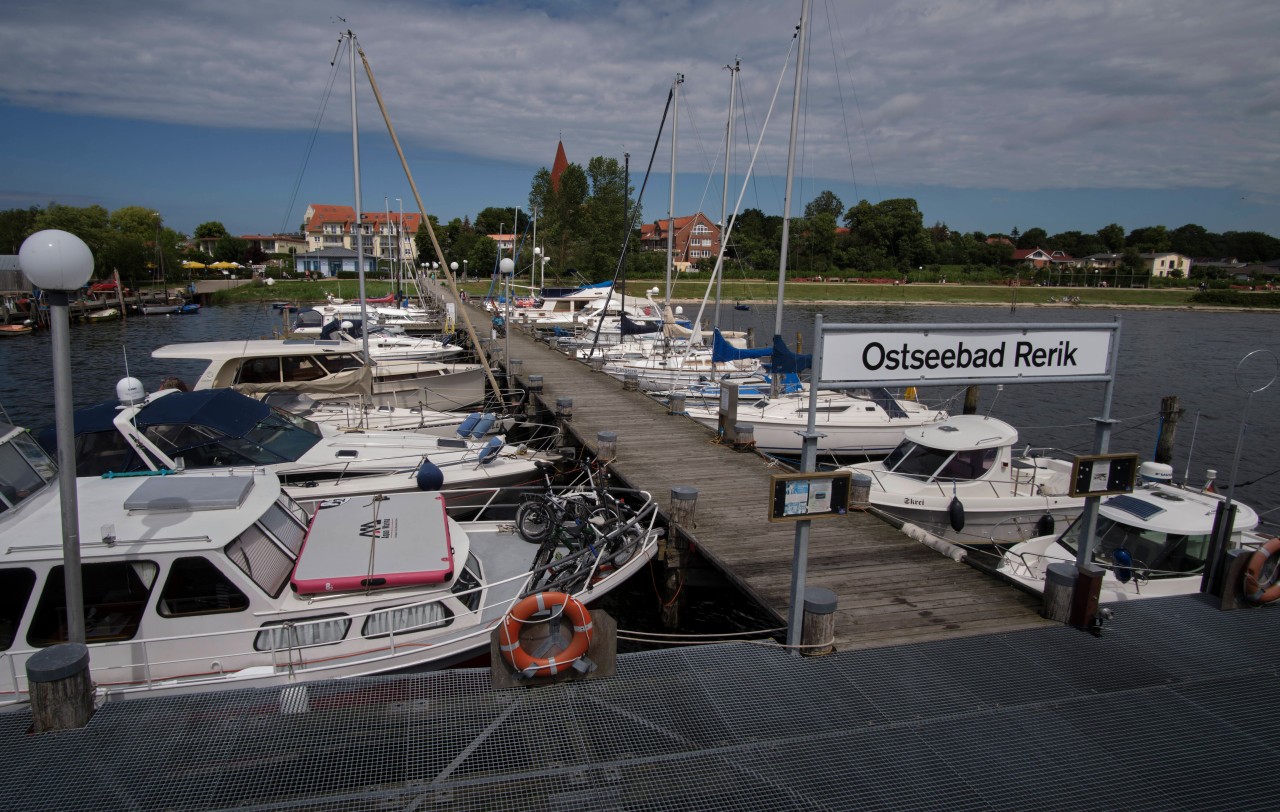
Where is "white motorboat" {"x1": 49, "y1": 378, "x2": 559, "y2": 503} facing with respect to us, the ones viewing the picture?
facing to the right of the viewer

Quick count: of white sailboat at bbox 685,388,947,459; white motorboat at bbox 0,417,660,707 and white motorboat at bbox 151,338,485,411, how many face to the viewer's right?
2

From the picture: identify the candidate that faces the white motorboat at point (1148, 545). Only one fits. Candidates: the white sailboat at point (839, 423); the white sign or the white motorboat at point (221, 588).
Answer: the white motorboat at point (221, 588)

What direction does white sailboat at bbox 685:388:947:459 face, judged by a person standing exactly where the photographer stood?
facing to the left of the viewer

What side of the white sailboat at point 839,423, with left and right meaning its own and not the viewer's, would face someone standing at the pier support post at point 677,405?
front

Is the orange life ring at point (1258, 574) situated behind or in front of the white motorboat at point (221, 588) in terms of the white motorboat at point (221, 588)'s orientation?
in front

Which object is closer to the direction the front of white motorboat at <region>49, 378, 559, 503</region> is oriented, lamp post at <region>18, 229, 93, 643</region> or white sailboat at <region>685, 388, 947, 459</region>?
the white sailboat

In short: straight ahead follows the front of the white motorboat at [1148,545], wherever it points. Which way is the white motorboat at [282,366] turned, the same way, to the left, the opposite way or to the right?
the opposite way

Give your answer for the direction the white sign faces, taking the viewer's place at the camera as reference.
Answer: facing the viewer

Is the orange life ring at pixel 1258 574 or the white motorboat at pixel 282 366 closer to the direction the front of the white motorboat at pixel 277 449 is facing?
the orange life ring

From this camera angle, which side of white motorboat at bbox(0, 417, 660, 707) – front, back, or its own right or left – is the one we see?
right

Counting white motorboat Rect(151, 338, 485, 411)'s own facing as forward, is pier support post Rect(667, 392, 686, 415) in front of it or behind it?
in front

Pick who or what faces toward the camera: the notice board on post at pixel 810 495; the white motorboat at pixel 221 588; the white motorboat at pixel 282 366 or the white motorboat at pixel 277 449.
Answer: the notice board on post

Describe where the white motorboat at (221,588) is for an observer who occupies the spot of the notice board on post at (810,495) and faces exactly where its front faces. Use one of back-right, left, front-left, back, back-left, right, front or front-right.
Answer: right

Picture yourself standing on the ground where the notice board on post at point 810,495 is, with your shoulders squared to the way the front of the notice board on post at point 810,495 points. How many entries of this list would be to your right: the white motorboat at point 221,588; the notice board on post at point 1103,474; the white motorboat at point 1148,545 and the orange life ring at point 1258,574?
1

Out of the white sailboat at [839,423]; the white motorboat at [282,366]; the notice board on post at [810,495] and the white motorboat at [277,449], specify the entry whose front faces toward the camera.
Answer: the notice board on post
